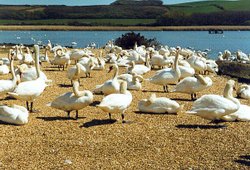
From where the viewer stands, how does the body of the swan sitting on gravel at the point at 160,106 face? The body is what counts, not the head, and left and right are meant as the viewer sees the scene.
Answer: facing to the left of the viewer

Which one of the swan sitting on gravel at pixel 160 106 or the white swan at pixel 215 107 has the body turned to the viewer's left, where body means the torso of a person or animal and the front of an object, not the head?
the swan sitting on gravel

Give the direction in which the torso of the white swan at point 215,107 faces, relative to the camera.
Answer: to the viewer's right

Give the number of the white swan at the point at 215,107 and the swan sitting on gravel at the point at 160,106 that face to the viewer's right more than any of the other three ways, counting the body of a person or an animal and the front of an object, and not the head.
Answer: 1

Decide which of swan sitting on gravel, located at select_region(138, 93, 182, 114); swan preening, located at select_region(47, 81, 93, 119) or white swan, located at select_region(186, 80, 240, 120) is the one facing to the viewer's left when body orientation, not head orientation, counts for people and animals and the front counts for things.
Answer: the swan sitting on gravel
